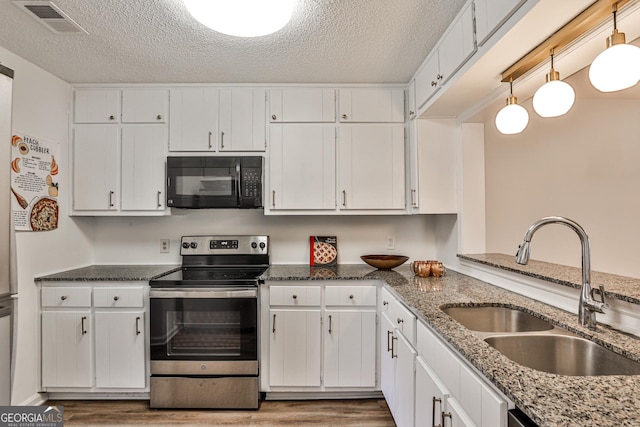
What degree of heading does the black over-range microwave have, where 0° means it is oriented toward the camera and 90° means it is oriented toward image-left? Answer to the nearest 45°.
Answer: approximately 0°

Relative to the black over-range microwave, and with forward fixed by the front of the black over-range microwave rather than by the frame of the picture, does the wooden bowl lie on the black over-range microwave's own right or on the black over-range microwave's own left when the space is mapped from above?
on the black over-range microwave's own left

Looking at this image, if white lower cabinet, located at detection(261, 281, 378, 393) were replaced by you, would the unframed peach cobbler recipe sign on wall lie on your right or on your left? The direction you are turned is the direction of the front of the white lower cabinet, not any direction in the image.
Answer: on your right
